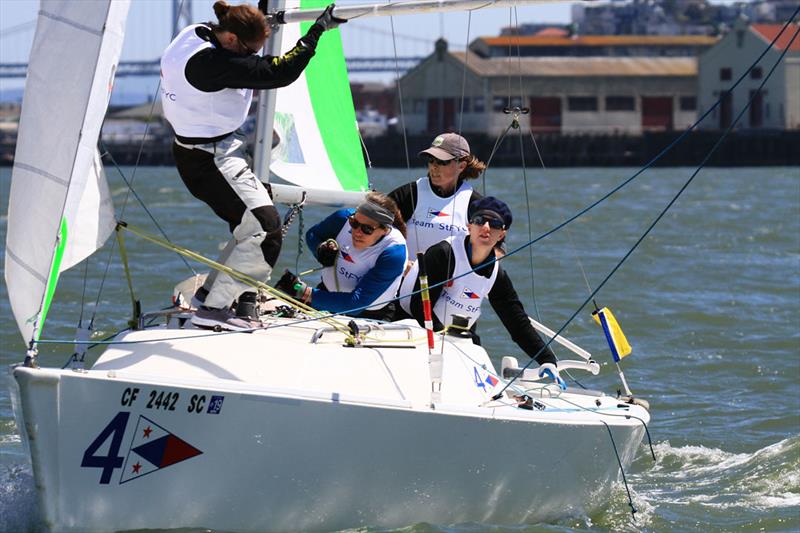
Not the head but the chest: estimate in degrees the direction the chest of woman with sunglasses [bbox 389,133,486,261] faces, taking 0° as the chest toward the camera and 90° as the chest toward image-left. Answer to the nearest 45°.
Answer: approximately 45°

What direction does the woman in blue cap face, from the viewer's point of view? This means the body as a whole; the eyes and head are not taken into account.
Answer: toward the camera

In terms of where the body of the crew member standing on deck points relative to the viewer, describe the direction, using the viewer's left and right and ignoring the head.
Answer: facing to the right of the viewer

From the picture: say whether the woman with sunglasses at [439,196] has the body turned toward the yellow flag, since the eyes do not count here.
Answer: no

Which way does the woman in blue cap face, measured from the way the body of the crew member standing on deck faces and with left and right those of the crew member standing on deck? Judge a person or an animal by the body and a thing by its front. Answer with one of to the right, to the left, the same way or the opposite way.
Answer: to the right

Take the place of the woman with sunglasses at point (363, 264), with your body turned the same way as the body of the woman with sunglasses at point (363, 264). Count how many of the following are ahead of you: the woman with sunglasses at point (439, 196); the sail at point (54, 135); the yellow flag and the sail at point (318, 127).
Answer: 1

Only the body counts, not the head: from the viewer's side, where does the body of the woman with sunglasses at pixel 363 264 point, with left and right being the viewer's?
facing the viewer and to the left of the viewer

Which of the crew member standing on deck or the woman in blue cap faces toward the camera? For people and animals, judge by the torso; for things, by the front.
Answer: the woman in blue cap

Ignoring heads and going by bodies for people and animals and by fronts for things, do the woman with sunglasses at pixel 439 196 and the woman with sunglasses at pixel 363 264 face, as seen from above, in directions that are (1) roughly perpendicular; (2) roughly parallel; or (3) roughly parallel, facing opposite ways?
roughly parallel

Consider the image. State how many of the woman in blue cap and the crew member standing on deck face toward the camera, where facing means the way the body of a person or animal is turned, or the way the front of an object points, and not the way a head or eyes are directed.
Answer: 1

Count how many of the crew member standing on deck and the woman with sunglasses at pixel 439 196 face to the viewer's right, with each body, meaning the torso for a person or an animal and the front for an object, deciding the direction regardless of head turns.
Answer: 1
